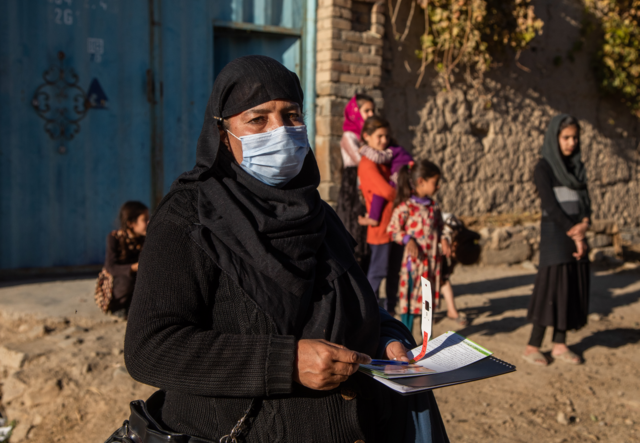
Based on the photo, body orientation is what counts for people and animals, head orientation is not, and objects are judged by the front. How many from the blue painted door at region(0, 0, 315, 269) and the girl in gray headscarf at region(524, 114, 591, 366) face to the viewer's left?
0

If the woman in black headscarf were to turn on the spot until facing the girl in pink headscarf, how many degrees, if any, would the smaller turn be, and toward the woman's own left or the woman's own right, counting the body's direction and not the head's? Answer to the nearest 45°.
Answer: approximately 135° to the woman's own left

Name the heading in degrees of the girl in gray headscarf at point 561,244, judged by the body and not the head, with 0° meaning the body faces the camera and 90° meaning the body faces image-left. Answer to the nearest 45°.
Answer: approximately 315°

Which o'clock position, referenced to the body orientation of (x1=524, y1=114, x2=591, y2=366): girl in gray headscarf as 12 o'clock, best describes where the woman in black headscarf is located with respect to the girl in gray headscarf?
The woman in black headscarf is roughly at 2 o'clock from the girl in gray headscarf.

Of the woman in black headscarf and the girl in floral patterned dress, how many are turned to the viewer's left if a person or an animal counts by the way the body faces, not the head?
0

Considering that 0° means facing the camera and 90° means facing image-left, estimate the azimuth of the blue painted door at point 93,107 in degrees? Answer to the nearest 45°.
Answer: approximately 0°

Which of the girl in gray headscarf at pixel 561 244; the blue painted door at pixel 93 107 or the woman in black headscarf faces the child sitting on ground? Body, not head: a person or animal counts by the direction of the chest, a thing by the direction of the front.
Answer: the blue painted door

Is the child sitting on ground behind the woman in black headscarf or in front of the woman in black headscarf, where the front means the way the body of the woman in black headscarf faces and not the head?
behind

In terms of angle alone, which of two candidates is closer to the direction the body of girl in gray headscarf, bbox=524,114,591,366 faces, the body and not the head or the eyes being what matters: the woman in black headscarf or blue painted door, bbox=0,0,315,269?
the woman in black headscarf

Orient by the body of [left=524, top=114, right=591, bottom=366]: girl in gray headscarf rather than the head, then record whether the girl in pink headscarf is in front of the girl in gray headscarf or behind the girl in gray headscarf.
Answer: behind

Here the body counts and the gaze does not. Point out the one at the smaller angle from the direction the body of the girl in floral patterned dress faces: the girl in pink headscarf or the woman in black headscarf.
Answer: the woman in black headscarf
